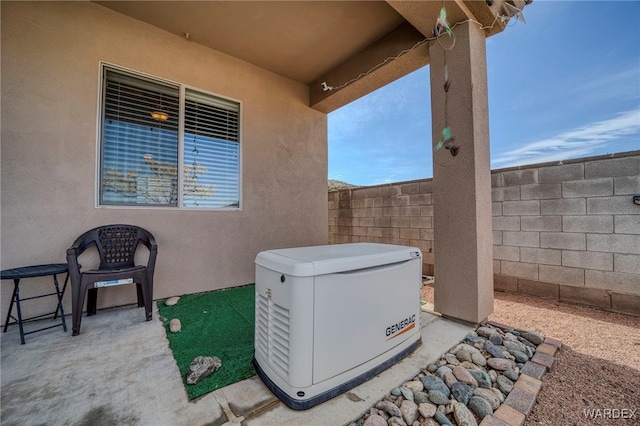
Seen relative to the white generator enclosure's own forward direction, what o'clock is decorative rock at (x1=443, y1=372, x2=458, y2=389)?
The decorative rock is roughly at 10 o'clock from the white generator enclosure.

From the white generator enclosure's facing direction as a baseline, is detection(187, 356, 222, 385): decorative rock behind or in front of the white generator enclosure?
behind

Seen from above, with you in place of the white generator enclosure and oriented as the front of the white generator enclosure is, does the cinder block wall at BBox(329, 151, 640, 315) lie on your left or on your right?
on your left

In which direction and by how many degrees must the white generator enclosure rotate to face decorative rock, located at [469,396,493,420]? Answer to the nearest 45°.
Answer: approximately 45° to its left

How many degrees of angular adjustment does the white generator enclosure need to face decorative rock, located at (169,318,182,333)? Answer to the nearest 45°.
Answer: approximately 180°

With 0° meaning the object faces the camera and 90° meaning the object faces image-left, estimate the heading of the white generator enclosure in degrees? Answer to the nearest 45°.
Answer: approximately 315°

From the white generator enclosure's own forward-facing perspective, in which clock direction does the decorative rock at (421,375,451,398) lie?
The decorative rock is roughly at 10 o'clock from the white generator enclosure.

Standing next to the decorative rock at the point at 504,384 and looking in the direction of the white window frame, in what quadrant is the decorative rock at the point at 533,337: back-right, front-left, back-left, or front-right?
back-right
